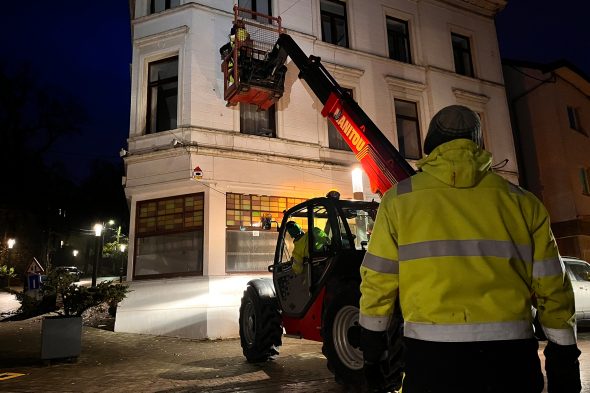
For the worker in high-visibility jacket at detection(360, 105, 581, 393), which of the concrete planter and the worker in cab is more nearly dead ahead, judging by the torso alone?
the worker in cab

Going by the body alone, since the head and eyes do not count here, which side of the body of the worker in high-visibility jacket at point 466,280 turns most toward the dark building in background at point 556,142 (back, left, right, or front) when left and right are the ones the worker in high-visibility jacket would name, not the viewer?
front

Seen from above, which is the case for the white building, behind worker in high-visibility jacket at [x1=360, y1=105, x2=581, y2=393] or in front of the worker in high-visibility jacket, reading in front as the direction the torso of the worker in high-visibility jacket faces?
in front

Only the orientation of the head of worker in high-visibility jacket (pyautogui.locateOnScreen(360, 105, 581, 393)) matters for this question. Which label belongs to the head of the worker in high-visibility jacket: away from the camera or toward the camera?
away from the camera

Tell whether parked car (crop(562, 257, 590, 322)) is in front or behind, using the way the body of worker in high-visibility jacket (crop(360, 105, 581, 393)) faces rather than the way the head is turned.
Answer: in front

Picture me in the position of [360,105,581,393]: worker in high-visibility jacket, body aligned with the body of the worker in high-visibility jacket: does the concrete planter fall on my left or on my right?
on my left

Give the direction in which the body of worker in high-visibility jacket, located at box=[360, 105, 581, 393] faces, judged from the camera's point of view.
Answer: away from the camera
